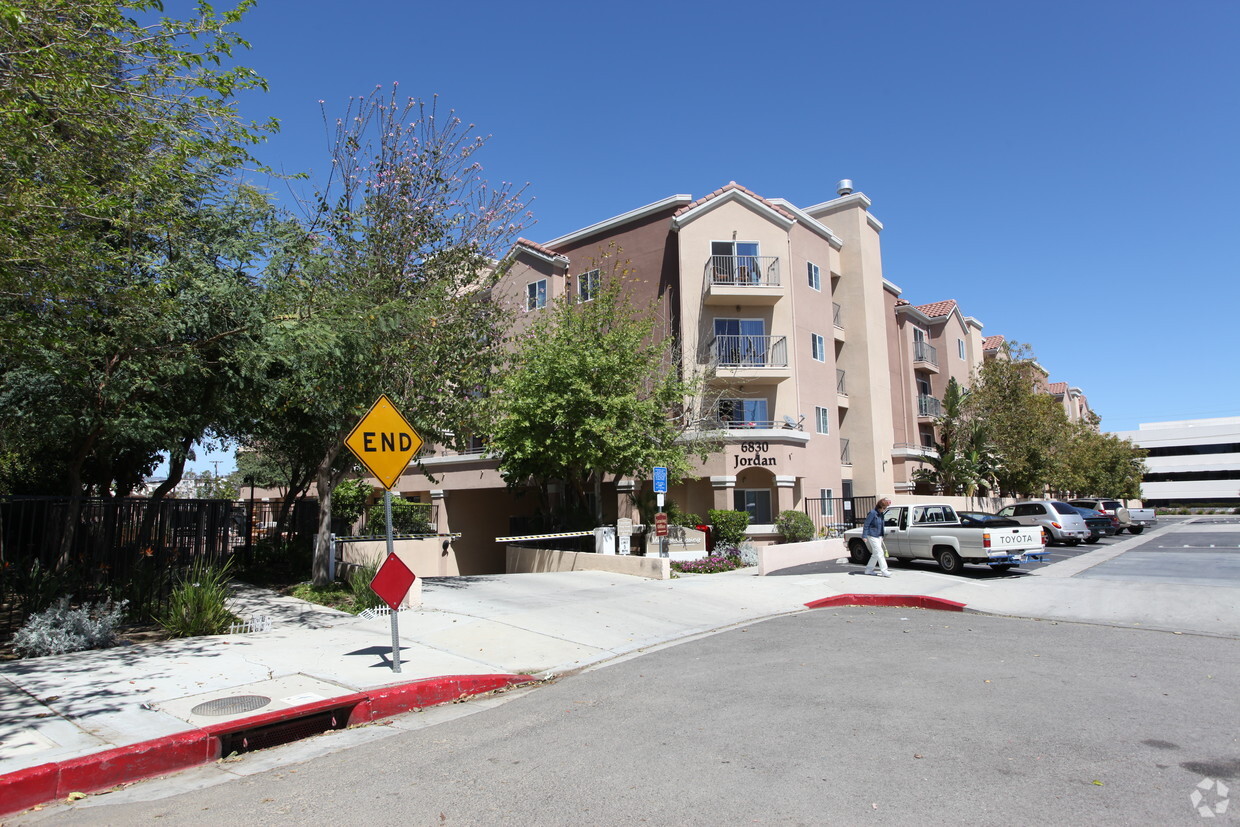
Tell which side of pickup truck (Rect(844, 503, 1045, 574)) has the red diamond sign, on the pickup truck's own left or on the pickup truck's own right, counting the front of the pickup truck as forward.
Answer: on the pickup truck's own left

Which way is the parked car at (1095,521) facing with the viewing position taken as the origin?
facing away from the viewer and to the left of the viewer

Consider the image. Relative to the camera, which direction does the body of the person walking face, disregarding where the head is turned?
to the viewer's right

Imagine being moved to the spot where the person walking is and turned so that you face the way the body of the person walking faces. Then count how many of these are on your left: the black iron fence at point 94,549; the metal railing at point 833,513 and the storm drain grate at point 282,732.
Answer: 1

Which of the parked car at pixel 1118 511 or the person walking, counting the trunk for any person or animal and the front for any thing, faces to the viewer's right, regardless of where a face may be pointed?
the person walking

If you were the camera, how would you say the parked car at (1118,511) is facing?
facing away from the viewer and to the left of the viewer

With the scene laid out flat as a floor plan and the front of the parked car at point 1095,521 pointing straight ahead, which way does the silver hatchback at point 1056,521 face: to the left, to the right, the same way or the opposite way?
the same way

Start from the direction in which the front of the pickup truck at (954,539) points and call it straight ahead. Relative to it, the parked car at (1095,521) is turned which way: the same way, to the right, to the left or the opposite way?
the same way

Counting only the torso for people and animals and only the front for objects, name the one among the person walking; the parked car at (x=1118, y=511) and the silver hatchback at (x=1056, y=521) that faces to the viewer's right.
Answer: the person walking
